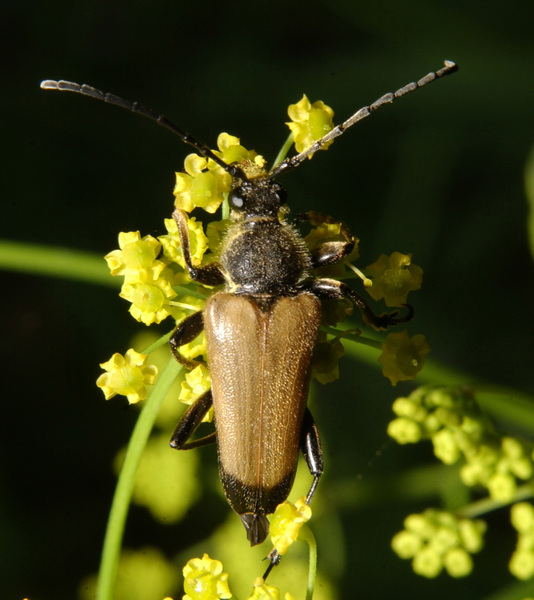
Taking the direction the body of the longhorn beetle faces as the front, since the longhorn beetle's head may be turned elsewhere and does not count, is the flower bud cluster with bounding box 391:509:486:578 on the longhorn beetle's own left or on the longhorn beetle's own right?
on the longhorn beetle's own right

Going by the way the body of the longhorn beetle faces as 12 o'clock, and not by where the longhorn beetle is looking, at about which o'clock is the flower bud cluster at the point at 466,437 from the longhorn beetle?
The flower bud cluster is roughly at 3 o'clock from the longhorn beetle.

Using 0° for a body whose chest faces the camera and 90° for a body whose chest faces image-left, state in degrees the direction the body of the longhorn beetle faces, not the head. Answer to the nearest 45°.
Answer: approximately 180°
